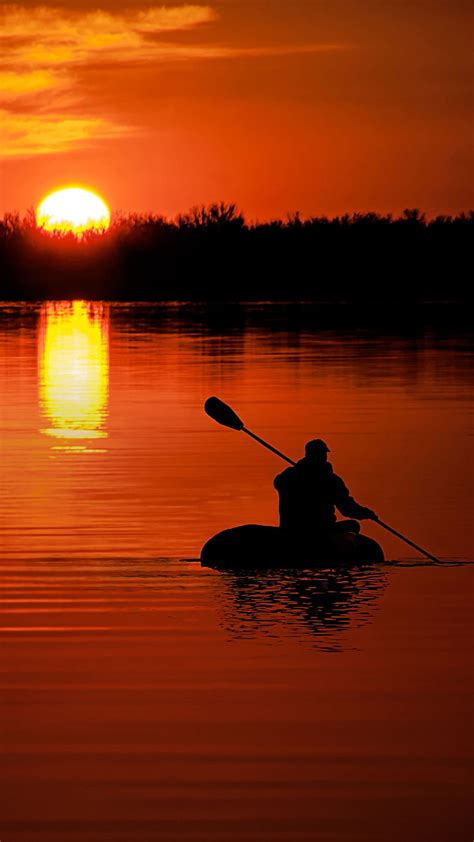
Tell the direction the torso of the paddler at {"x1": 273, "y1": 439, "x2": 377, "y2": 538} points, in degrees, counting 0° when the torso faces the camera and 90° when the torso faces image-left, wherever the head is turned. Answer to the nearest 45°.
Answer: approximately 225°
